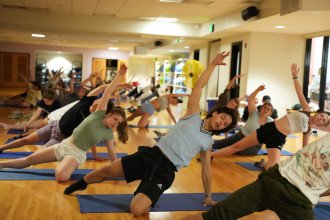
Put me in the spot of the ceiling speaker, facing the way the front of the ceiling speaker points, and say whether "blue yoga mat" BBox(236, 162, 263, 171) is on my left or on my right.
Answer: on my left

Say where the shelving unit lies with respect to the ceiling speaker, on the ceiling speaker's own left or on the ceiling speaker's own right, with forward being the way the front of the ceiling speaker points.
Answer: on the ceiling speaker's own right

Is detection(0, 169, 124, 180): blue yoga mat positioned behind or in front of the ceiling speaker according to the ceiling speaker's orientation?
in front

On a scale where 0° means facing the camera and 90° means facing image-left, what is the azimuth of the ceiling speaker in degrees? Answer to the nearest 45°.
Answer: approximately 45°
